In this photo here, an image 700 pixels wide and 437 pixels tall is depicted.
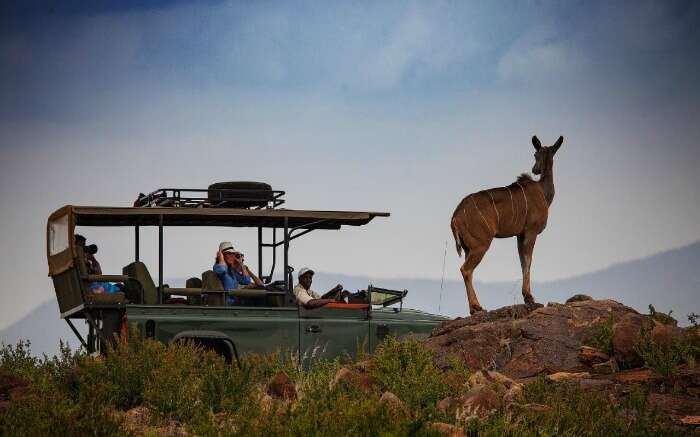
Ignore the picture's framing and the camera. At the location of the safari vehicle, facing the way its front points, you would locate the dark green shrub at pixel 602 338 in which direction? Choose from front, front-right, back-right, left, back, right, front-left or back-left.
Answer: front

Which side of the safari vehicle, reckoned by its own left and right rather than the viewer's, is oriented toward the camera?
right

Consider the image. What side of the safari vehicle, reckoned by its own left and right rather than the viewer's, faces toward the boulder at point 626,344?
front

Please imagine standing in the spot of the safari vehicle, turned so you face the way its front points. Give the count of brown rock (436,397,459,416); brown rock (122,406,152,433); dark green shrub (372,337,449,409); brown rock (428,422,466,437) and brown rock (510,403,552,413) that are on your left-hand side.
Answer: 0

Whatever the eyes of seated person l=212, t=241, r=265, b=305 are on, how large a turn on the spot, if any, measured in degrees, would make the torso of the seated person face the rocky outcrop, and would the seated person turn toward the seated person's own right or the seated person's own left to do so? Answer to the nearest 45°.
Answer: approximately 45° to the seated person's own left

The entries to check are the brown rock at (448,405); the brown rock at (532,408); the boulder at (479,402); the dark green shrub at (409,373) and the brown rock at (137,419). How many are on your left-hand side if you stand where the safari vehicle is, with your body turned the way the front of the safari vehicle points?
0

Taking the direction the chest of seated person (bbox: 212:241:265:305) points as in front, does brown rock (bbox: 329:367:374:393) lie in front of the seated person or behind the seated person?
in front

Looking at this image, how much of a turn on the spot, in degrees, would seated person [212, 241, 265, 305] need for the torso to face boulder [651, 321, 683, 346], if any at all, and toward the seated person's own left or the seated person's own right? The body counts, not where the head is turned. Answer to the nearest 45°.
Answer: approximately 45° to the seated person's own left

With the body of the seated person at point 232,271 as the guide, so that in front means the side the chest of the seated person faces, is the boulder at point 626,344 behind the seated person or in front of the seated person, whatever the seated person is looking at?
in front

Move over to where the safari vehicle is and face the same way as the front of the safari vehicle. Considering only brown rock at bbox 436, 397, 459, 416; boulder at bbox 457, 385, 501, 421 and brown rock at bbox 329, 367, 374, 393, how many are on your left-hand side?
0

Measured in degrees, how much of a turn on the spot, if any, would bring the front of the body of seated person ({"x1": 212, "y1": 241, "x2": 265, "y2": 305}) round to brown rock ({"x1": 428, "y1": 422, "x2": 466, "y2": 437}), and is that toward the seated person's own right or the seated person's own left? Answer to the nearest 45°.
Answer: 0° — they already face it

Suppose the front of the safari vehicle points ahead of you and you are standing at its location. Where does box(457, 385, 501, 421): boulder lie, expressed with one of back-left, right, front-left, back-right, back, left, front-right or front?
front-right

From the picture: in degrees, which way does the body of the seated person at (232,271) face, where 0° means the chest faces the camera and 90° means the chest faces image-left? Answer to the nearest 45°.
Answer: approximately 315°

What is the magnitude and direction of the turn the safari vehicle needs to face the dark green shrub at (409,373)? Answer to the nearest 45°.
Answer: approximately 45° to its right

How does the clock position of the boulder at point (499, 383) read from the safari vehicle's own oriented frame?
The boulder is roughly at 1 o'clock from the safari vehicle.

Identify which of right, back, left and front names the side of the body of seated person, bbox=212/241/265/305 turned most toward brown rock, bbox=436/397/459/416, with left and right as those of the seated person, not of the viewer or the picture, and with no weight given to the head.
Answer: front

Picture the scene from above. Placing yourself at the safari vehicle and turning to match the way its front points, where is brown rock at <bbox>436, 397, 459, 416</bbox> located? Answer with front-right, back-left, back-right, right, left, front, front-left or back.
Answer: front-right
